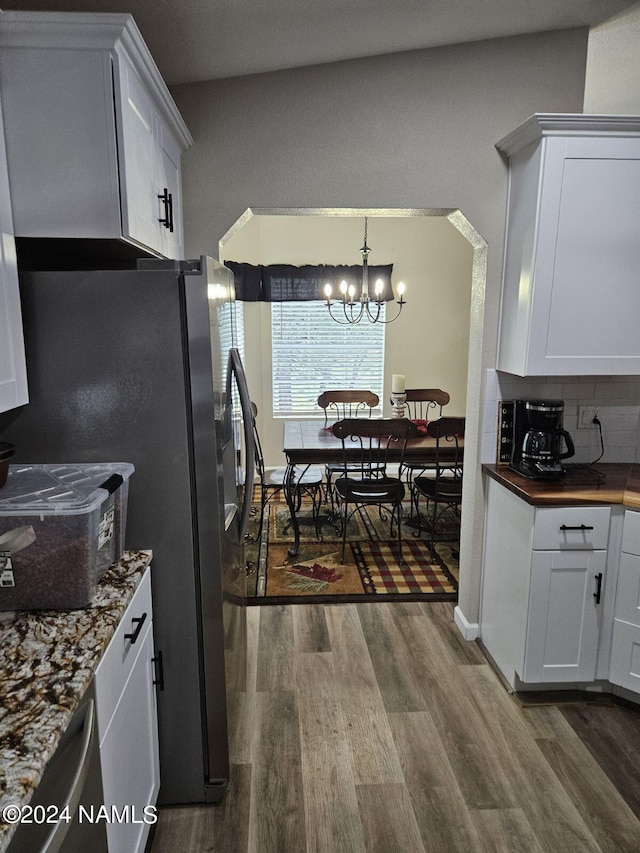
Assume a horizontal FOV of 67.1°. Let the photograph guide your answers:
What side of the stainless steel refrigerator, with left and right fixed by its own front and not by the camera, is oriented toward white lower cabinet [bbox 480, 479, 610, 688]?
front

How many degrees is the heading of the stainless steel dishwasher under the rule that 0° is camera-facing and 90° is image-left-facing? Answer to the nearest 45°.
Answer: approximately 270°

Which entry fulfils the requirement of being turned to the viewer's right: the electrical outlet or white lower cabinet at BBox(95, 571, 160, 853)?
the white lower cabinet

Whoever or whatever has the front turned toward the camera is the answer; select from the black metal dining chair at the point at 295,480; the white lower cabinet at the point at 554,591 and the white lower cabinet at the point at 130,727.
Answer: the white lower cabinet at the point at 554,591

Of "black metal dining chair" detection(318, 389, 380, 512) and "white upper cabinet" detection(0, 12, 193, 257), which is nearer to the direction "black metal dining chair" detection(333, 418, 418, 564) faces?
the black metal dining chair

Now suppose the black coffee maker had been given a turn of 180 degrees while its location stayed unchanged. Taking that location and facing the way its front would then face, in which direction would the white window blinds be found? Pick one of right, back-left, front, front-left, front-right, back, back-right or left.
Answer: front

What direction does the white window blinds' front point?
toward the camera

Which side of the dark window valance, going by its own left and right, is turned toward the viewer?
front

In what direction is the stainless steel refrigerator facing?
to the viewer's right

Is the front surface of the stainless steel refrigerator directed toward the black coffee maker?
yes

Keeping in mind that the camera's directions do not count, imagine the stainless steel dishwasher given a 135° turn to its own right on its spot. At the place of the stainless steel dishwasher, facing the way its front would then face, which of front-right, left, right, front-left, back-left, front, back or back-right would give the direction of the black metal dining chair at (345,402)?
back

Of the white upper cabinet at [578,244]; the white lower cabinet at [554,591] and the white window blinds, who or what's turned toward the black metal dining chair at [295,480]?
the white window blinds

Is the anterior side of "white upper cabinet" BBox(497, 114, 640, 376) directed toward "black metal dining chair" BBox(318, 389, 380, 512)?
no

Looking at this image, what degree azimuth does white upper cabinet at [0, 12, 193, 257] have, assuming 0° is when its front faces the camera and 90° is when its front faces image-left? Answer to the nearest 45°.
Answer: approximately 270°

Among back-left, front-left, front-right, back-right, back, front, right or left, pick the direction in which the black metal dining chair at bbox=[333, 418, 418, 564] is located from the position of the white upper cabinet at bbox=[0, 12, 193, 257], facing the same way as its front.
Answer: front-left

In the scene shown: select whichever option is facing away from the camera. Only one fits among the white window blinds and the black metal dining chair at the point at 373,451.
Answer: the black metal dining chair

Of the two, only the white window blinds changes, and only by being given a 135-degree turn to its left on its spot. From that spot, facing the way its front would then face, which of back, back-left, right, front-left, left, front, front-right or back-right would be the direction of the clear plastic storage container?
back-right

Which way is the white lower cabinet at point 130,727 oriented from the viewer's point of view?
to the viewer's right

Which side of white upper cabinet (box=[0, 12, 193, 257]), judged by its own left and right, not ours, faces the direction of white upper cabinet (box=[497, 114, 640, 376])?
front

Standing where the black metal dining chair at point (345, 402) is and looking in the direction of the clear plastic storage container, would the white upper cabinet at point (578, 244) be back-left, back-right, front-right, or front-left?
front-left
